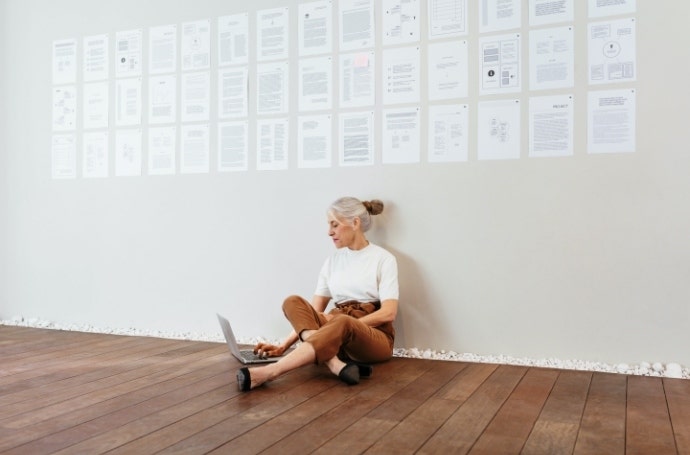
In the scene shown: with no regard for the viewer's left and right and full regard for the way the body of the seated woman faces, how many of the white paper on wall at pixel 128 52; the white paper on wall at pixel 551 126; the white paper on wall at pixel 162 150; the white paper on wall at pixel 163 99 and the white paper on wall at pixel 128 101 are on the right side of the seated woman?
4

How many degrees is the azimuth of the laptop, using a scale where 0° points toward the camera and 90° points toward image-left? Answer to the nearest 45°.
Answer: approximately 270°

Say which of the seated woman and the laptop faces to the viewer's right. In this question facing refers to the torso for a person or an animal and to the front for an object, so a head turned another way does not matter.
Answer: the laptop

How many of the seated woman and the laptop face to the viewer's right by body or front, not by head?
1

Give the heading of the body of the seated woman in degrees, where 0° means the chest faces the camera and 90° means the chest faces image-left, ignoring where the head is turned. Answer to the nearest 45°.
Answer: approximately 45°

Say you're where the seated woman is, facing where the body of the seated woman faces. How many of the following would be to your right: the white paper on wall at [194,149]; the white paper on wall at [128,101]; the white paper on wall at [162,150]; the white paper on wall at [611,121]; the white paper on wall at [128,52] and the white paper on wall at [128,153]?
5
